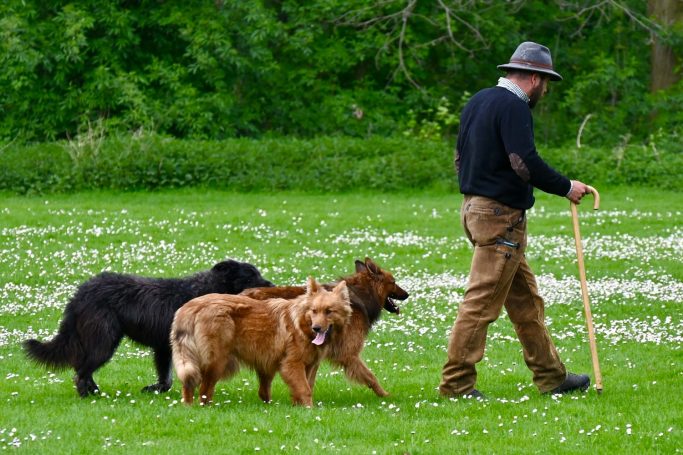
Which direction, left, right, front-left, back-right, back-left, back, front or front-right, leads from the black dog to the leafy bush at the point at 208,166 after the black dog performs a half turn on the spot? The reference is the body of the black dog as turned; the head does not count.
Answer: right

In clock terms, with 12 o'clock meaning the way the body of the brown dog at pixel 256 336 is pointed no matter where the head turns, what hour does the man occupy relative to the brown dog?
The man is roughly at 12 o'clock from the brown dog.

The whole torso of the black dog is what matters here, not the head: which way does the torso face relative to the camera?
to the viewer's right

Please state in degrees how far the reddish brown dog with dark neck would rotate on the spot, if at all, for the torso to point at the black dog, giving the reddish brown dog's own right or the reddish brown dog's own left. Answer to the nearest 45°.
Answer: approximately 180°

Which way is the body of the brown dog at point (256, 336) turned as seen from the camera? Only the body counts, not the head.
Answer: to the viewer's right

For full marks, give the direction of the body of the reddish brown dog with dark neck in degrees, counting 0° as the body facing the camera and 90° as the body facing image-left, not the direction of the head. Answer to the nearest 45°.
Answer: approximately 270°

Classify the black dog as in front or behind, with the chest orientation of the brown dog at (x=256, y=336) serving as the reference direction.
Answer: behind

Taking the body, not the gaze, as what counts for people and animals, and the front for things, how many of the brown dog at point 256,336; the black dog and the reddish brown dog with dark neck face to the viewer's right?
3

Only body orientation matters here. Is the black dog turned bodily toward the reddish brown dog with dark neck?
yes

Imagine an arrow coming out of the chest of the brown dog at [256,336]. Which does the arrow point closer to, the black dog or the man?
the man
